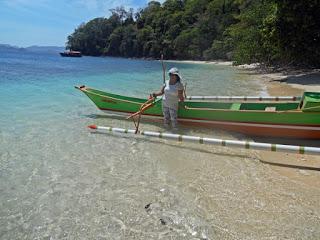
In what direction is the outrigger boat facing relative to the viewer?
to the viewer's left

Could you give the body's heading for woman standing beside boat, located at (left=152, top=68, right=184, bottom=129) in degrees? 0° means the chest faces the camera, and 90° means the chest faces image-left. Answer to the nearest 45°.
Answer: approximately 0°

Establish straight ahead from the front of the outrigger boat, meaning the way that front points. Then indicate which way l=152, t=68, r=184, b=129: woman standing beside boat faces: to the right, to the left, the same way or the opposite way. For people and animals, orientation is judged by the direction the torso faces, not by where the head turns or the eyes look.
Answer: to the left
